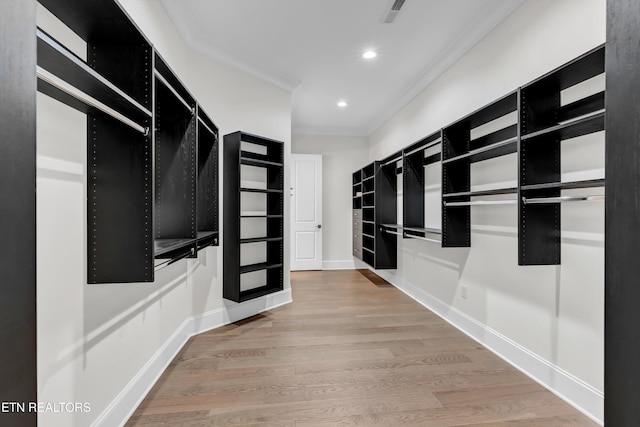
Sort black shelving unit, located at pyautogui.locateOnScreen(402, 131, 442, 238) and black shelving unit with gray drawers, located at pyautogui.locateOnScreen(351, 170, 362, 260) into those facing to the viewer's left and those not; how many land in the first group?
2

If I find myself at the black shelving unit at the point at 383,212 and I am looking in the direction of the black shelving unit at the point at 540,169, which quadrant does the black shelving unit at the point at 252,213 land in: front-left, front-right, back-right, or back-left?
front-right

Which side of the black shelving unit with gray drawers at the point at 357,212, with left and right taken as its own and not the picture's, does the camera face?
left

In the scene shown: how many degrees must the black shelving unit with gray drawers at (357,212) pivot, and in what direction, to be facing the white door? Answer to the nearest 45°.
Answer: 0° — it already faces it

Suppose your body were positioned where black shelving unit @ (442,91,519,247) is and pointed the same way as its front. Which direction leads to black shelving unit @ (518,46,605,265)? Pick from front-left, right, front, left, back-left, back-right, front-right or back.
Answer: left

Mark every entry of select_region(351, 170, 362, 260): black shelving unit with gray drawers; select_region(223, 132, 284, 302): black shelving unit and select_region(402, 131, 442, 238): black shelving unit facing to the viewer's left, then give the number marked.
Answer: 2

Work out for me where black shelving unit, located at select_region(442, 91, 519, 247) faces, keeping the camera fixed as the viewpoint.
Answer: facing the viewer and to the left of the viewer

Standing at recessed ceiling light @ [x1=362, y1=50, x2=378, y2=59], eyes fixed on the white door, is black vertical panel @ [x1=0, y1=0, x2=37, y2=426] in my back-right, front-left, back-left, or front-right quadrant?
back-left

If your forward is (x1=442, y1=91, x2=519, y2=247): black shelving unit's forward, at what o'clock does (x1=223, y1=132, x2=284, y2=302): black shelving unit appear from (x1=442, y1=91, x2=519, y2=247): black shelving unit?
(x1=223, y1=132, x2=284, y2=302): black shelving unit is roughly at 1 o'clock from (x1=442, y1=91, x2=519, y2=247): black shelving unit.

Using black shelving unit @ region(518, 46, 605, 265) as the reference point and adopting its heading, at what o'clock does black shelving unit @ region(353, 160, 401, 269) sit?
black shelving unit @ region(353, 160, 401, 269) is roughly at 3 o'clock from black shelving unit @ region(518, 46, 605, 265).

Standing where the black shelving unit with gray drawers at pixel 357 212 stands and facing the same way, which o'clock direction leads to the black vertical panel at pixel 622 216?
The black vertical panel is roughly at 9 o'clock from the black shelving unit with gray drawers.

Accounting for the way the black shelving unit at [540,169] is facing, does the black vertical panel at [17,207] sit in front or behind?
in front

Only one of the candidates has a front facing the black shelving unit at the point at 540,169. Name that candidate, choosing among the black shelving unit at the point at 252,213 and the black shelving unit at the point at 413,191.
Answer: the black shelving unit at the point at 252,213

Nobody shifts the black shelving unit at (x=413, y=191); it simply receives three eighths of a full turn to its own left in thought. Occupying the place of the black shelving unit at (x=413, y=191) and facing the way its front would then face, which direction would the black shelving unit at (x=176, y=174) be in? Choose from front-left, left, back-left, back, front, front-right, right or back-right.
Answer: right

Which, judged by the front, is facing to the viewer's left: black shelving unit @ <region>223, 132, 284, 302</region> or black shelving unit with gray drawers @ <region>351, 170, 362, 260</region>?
black shelving unit with gray drawers @ <region>351, 170, 362, 260</region>

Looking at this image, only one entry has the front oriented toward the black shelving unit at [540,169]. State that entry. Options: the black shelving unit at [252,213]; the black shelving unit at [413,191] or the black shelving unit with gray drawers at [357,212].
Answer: the black shelving unit at [252,213]

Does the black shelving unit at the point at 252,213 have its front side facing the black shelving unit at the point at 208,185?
no

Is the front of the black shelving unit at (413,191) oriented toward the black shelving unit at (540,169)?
no

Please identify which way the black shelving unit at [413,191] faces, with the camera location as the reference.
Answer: facing to the left of the viewer
